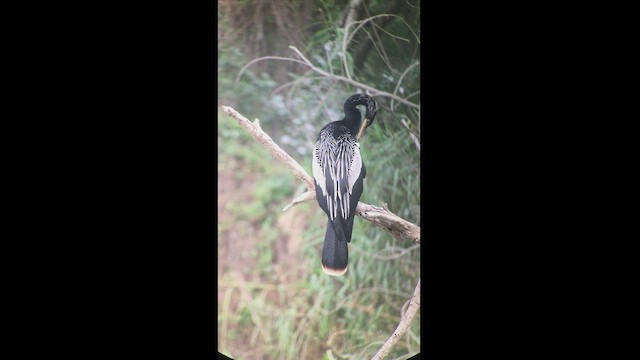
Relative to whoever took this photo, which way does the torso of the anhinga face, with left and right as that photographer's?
facing away from the viewer
